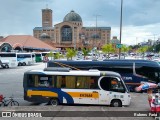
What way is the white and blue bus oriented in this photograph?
to the viewer's right

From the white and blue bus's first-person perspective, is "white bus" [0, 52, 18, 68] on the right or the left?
on its left
